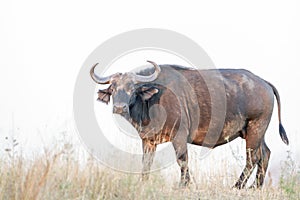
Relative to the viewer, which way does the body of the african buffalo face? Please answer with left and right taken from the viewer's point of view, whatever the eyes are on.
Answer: facing the viewer and to the left of the viewer
